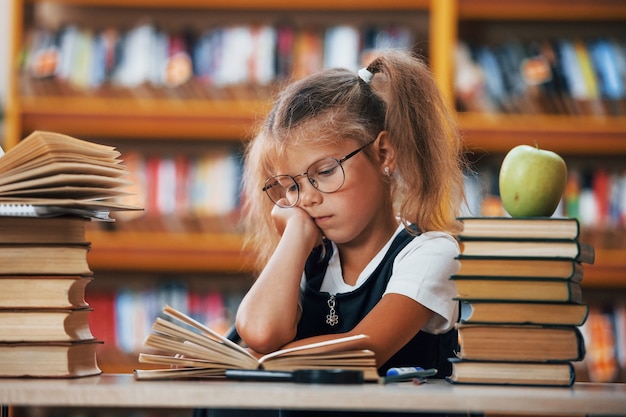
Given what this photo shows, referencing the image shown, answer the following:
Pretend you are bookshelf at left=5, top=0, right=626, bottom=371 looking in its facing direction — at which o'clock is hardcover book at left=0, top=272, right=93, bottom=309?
The hardcover book is roughly at 12 o'clock from the bookshelf.

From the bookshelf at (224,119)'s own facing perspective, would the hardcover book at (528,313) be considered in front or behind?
in front

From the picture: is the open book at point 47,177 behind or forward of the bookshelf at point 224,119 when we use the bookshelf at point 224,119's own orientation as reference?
forward

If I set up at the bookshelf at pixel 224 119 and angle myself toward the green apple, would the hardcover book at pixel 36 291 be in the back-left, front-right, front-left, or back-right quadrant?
front-right

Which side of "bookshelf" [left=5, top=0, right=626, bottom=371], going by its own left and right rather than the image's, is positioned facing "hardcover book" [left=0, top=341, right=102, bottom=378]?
front

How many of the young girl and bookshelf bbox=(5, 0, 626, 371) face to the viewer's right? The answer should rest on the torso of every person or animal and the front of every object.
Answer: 0

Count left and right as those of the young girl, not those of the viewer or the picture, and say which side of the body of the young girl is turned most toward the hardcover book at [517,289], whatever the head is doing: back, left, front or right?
left

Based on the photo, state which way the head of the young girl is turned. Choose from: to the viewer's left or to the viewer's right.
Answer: to the viewer's left

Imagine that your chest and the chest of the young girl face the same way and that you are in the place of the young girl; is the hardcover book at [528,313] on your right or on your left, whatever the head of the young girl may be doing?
on your left

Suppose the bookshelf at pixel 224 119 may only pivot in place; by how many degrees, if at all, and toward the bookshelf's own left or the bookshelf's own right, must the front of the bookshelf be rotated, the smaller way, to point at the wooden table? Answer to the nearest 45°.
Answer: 0° — it already faces it

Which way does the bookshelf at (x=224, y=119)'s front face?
toward the camera

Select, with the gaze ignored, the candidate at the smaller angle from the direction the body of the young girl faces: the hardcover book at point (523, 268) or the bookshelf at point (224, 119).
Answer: the hardcover book

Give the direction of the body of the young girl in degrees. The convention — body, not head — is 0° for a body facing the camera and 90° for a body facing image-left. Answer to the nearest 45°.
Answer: approximately 45°
